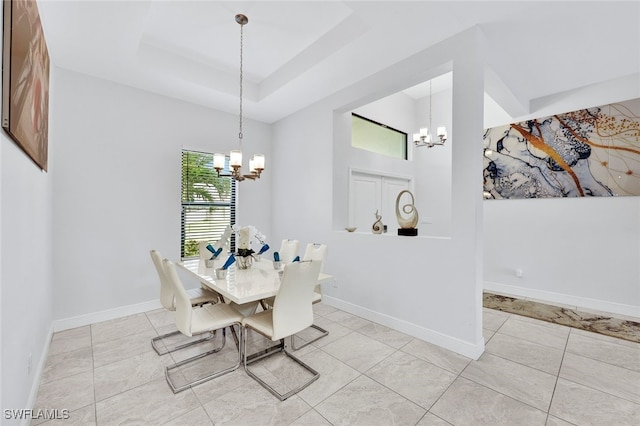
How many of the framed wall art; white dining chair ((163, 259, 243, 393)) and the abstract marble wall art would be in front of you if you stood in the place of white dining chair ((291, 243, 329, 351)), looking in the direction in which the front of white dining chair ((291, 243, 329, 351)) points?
2

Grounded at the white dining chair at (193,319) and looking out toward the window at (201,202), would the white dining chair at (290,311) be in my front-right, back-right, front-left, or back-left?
back-right

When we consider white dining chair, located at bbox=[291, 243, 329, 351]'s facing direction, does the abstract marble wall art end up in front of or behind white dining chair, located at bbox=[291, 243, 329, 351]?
behind

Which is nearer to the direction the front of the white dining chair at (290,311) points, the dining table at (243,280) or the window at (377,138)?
the dining table

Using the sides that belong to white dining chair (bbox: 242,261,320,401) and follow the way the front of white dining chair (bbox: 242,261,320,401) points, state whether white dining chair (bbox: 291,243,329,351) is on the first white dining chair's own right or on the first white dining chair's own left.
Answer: on the first white dining chair's own right

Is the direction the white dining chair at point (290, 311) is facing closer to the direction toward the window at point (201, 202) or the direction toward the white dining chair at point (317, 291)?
the window

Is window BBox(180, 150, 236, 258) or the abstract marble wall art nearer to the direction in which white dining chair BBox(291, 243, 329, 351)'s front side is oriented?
the window

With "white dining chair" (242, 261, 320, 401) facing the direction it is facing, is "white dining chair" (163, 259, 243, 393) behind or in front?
in front

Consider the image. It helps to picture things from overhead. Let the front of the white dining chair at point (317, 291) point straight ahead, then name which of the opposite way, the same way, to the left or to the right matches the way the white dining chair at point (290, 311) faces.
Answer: to the right

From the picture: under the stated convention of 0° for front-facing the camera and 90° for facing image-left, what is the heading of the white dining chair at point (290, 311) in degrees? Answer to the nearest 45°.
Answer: approximately 135°

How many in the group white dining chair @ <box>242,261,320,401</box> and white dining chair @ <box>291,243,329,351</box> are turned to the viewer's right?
0

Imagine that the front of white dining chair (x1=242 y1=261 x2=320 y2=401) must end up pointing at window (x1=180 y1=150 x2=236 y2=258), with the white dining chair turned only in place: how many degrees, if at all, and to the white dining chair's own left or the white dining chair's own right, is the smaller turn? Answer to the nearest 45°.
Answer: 0° — it already faces it

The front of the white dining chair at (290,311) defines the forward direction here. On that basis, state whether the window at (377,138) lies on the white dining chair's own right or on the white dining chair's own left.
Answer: on the white dining chair's own right
